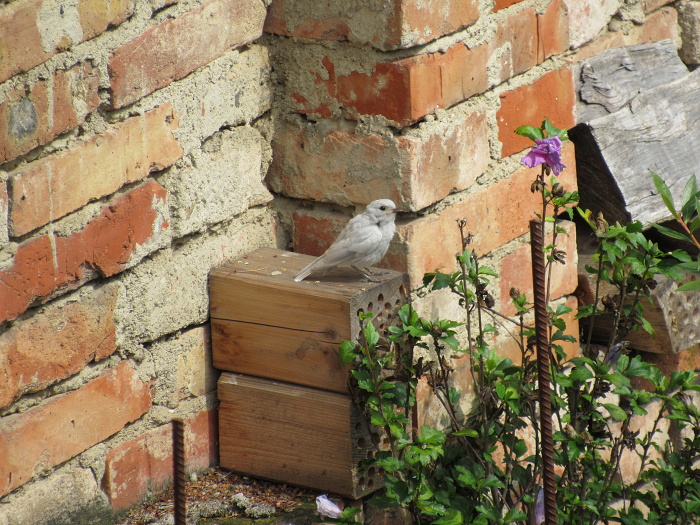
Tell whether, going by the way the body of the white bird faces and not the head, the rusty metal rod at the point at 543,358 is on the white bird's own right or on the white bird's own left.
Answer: on the white bird's own right

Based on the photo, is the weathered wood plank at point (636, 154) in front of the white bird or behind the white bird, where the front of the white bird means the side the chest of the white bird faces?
in front

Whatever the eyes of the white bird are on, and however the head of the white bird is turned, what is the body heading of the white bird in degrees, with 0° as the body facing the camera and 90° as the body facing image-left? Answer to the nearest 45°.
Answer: approximately 270°

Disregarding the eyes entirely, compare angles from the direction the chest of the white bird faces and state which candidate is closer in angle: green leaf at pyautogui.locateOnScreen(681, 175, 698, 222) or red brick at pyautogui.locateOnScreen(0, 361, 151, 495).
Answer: the green leaf
